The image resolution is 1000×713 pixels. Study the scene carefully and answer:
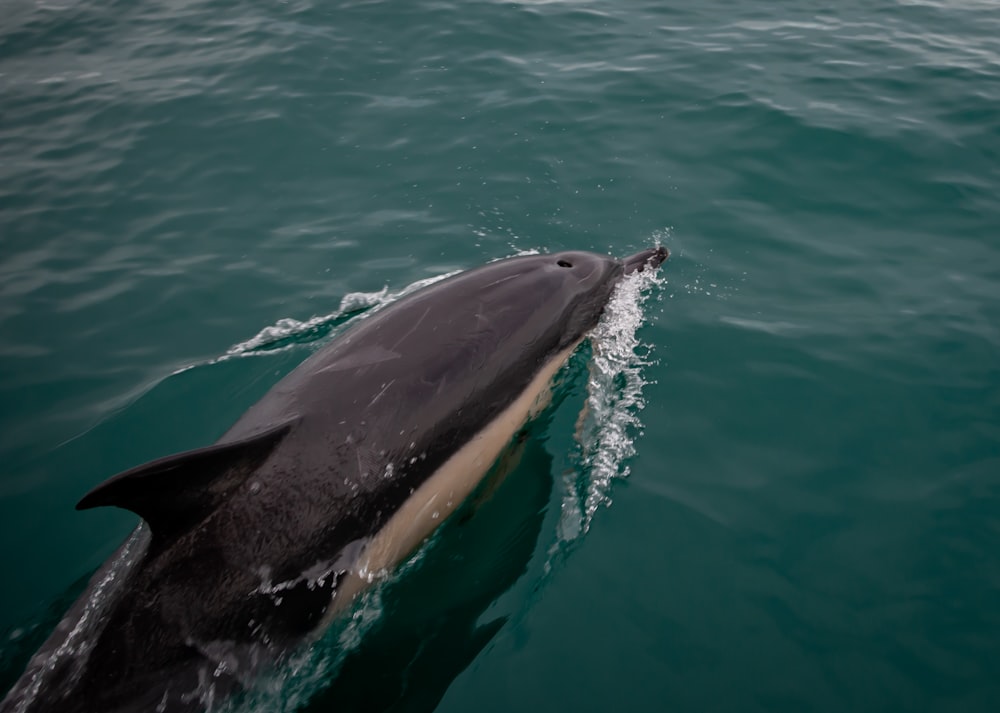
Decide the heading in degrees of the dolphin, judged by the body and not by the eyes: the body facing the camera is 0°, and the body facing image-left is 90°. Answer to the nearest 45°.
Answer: approximately 225°
